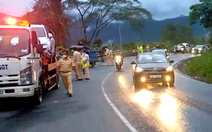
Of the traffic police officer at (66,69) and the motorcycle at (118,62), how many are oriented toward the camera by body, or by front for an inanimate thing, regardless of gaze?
2

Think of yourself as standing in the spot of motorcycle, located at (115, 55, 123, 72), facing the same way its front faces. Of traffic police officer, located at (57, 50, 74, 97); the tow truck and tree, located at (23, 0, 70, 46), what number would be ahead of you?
2

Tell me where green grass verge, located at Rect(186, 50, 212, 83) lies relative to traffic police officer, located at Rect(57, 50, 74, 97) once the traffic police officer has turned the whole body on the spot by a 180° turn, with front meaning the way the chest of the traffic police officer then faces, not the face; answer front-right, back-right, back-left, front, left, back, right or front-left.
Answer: front-right

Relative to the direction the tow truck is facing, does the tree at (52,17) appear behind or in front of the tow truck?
behind

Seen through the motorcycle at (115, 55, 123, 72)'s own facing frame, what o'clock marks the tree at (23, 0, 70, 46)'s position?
The tree is roughly at 5 o'clock from the motorcycle.

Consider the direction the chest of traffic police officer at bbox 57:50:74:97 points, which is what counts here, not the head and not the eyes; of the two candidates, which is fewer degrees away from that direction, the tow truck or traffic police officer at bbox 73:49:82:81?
the tow truck

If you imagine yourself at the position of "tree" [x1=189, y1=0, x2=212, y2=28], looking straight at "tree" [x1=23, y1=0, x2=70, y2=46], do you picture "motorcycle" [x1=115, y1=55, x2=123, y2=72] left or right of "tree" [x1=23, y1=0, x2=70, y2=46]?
left
